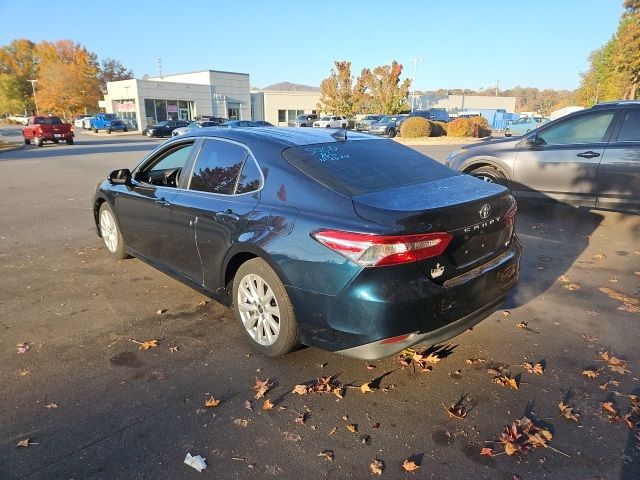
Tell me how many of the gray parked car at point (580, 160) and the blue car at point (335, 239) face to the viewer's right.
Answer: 0

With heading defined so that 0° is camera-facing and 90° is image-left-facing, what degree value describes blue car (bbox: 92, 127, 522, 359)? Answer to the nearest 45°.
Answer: approximately 135°

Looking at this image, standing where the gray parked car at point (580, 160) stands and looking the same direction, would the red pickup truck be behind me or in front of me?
in front

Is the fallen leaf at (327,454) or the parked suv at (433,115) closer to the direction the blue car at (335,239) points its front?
the parked suv

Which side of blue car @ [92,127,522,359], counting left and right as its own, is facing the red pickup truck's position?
front

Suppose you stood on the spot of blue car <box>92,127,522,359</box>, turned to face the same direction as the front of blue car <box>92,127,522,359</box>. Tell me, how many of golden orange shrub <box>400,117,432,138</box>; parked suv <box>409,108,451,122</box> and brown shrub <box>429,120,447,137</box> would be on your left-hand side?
0

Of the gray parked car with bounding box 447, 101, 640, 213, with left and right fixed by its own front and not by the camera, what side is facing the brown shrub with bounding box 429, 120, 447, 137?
right

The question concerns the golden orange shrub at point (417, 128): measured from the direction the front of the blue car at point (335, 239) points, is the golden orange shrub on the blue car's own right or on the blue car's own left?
on the blue car's own right

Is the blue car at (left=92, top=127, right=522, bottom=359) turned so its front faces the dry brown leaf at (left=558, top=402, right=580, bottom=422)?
no

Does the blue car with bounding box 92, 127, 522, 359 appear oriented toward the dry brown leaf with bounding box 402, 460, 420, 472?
no

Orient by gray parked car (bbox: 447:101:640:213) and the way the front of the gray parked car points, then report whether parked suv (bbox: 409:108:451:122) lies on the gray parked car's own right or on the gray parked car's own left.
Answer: on the gray parked car's own right

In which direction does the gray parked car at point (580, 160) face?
to the viewer's left

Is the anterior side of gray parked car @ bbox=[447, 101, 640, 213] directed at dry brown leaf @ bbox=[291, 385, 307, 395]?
no

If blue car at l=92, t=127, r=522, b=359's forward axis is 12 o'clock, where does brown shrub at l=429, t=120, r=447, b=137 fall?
The brown shrub is roughly at 2 o'clock from the blue car.

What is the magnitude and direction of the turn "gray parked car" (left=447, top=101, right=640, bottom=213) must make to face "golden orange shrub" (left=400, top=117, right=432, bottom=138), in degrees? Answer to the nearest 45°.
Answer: approximately 90° to its right

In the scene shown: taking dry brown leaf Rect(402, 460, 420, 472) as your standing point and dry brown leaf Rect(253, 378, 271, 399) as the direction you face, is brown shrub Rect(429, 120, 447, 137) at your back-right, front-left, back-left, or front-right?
front-right

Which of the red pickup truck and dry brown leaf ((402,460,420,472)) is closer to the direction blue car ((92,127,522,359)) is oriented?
the red pickup truck
